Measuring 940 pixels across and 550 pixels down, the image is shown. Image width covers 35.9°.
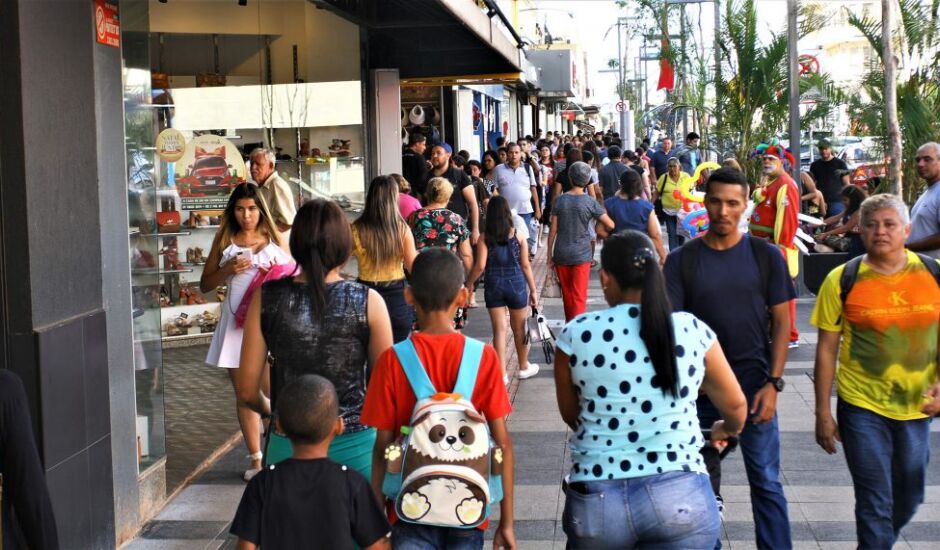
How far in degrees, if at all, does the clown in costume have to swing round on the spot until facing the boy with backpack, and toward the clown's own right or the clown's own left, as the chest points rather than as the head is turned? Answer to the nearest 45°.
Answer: approximately 45° to the clown's own left

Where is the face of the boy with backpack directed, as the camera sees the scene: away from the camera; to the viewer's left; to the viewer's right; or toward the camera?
away from the camera

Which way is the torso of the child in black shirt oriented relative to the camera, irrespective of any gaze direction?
away from the camera

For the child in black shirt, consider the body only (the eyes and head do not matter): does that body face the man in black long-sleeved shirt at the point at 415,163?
yes

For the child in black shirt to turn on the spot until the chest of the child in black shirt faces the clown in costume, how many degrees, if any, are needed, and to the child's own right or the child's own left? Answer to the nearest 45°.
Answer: approximately 45° to the child's own right

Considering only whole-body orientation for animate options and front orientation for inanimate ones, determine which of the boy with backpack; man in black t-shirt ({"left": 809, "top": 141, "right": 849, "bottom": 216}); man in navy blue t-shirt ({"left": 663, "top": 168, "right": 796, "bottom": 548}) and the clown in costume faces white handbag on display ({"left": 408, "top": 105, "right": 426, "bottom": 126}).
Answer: the boy with backpack

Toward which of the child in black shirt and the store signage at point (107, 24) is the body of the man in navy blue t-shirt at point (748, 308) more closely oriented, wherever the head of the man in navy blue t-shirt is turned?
the child in black shirt

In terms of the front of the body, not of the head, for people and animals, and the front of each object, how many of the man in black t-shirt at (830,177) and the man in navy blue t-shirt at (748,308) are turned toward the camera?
2

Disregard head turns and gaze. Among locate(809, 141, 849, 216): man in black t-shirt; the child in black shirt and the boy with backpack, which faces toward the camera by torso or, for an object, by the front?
the man in black t-shirt

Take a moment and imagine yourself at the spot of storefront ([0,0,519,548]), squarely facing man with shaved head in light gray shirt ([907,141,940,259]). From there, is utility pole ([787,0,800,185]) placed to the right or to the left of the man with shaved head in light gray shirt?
left

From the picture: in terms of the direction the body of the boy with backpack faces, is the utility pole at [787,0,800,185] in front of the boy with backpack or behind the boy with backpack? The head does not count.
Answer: in front

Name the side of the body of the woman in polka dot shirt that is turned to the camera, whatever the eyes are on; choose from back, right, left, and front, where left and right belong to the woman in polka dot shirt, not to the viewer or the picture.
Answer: back

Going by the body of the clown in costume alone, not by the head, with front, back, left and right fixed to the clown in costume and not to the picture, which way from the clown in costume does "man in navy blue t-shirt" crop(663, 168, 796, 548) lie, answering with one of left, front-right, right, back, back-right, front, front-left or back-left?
front-left

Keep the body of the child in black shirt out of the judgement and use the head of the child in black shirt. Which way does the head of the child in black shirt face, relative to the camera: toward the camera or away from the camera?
away from the camera
